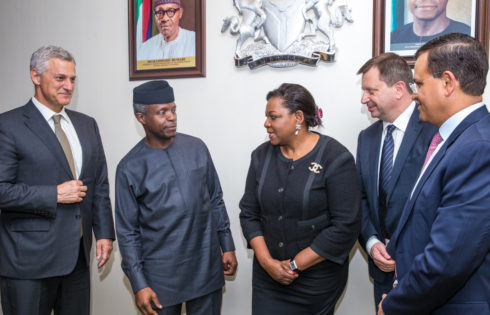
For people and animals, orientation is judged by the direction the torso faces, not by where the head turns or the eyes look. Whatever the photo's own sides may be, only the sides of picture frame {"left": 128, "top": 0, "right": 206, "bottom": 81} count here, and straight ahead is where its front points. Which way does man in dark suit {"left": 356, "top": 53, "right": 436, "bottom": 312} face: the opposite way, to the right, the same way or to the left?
to the right

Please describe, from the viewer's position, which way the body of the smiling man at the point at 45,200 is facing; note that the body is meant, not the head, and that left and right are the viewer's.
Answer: facing the viewer and to the right of the viewer

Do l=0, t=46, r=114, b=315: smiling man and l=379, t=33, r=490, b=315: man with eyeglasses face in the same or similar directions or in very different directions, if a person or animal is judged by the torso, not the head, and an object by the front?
very different directions

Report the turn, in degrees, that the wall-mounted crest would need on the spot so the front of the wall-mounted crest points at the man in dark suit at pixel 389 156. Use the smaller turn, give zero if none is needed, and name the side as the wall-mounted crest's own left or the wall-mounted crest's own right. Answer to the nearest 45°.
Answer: approximately 45° to the wall-mounted crest's own left

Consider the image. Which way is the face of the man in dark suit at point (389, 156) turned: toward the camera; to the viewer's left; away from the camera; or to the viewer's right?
to the viewer's left

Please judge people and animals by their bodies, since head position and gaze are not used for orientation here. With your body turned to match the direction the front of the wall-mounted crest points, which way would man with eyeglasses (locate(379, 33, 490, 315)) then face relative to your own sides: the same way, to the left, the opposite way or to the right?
to the right

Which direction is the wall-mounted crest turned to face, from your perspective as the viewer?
facing the viewer

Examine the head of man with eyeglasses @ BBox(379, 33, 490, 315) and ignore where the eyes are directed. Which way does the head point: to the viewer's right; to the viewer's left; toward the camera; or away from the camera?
to the viewer's left

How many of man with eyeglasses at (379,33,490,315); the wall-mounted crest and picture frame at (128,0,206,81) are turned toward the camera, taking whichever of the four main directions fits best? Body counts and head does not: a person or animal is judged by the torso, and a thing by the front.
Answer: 2

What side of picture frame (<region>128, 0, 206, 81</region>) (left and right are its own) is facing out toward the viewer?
front

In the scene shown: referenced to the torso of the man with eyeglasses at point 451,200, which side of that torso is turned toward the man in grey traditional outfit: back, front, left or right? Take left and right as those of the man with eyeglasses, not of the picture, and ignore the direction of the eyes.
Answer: front

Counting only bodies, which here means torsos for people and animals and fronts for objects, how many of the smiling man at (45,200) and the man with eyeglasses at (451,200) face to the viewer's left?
1

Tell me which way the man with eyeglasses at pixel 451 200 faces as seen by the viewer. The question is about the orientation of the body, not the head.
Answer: to the viewer's left

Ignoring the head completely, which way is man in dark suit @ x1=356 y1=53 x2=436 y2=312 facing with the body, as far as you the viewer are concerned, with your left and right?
facing the viewer and to the left of the viewer
